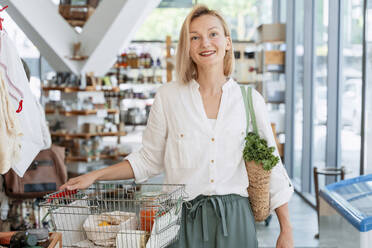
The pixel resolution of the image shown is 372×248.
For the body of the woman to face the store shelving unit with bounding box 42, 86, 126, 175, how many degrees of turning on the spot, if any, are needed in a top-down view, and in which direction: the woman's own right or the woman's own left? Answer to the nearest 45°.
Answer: approximately 180°

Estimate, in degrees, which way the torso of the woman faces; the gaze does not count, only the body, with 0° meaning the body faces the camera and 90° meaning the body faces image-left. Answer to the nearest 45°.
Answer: approximately 0°

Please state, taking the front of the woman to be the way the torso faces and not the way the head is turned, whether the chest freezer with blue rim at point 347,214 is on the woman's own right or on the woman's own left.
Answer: on the woman's own left

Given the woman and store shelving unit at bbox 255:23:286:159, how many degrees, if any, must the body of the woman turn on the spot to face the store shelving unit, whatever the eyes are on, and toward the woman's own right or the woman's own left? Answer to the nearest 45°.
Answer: approximately 180°
